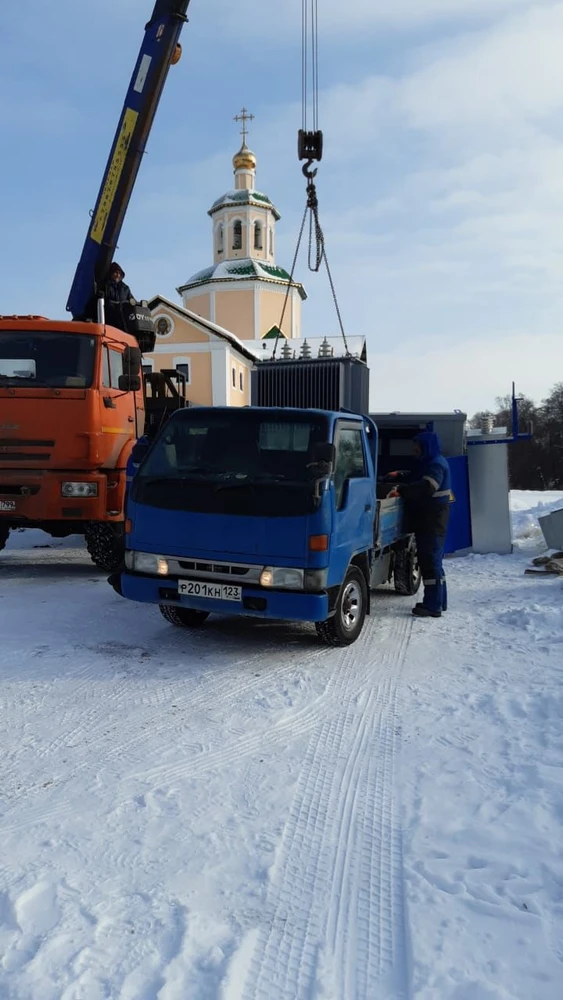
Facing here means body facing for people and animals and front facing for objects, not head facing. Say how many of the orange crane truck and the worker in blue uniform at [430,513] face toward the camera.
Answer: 1

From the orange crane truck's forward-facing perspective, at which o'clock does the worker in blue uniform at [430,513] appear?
The worker in blue uniform is roughly at 10 o'clock from the orange crane truck.

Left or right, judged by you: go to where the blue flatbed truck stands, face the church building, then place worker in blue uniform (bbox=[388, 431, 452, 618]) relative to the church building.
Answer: right

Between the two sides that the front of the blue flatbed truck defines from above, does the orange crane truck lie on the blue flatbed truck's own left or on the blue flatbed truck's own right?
on the blue flatbed truck's own right

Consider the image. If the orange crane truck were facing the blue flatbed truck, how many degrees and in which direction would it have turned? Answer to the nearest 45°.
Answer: approximately 45° to its left

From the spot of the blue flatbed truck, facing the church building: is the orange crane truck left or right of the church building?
left

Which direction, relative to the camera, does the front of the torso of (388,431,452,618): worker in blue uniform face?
to the viewer's left

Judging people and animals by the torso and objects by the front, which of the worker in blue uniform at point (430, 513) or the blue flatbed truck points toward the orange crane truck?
the worker in blue uniform

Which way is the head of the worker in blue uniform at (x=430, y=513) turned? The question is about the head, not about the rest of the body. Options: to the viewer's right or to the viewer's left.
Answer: to the viewer's left

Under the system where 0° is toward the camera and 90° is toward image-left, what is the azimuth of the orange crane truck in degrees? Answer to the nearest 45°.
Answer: approximately 0°

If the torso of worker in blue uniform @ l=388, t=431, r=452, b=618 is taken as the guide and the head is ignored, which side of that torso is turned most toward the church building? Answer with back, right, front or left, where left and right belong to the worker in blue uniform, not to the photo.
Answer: right

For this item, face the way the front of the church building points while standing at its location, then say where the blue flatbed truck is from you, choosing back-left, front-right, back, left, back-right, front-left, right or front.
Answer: front-left
